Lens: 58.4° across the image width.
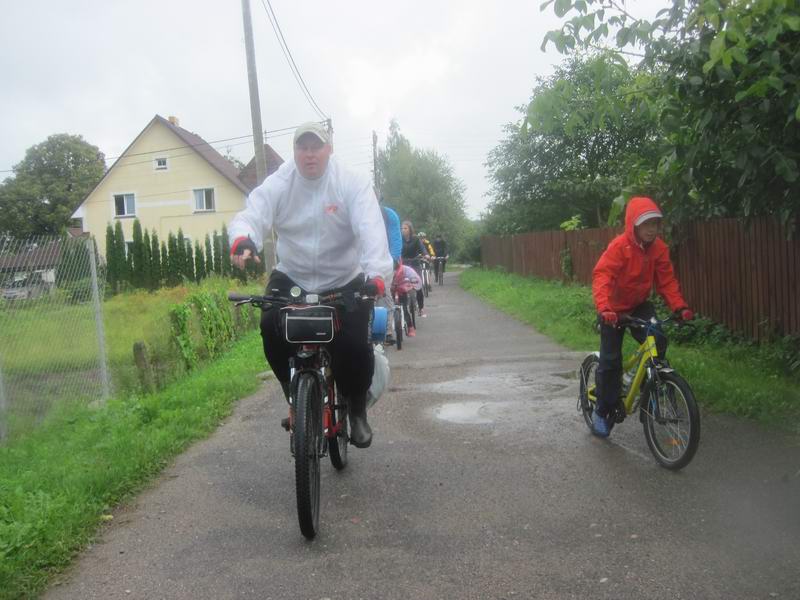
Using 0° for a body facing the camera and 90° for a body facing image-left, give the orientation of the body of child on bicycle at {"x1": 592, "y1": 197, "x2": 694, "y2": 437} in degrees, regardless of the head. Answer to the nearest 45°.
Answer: approximately 315°

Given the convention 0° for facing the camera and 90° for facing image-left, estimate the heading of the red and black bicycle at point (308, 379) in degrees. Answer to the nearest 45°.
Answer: approximately 0°

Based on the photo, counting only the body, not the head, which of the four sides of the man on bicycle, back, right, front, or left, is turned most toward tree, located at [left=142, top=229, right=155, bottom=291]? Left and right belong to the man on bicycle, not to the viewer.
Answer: back

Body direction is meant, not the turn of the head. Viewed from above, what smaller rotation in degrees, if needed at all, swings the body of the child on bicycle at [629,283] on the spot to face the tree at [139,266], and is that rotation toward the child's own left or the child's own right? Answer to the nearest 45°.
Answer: approximately 180°

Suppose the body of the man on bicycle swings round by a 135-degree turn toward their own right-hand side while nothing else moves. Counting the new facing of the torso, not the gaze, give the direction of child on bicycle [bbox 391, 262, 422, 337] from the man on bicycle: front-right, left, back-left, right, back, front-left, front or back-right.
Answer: front-right

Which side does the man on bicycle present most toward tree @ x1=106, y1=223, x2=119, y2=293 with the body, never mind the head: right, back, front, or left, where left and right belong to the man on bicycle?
back

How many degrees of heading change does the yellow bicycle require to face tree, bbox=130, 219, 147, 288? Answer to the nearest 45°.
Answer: approximately 180°

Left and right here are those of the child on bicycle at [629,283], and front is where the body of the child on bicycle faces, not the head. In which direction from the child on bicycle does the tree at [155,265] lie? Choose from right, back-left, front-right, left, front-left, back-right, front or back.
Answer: back

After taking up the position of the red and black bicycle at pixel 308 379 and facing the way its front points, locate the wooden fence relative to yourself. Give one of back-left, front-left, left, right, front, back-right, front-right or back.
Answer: back-left
